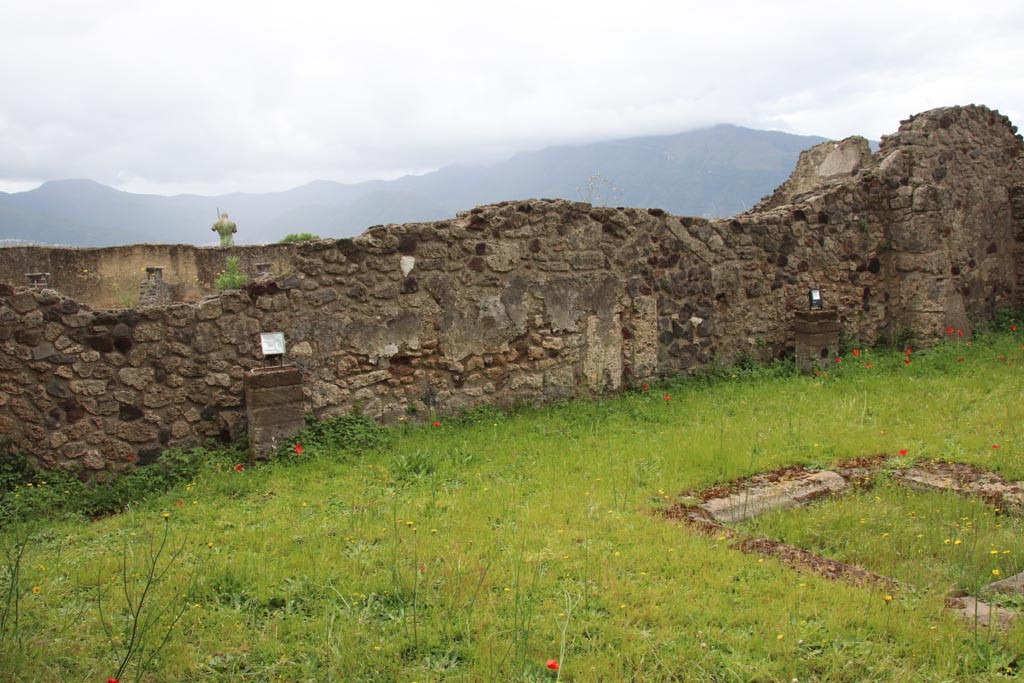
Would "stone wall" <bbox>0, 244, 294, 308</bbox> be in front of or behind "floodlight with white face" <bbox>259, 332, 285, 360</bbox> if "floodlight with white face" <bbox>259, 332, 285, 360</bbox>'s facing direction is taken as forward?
behind

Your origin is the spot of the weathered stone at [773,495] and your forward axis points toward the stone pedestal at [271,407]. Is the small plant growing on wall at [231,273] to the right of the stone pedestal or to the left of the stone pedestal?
right

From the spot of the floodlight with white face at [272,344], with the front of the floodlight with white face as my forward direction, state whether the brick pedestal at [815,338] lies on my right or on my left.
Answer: on my left

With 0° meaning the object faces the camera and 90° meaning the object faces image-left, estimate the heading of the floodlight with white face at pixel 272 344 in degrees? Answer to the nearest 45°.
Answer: approximately 0°

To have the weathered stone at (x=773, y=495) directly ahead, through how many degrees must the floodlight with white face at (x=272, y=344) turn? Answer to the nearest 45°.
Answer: approximately 45° to its left

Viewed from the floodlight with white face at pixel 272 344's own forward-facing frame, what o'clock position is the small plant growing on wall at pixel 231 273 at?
The small plant growing on wall is roughly at 6 o'clock from the floodlight with white face.
